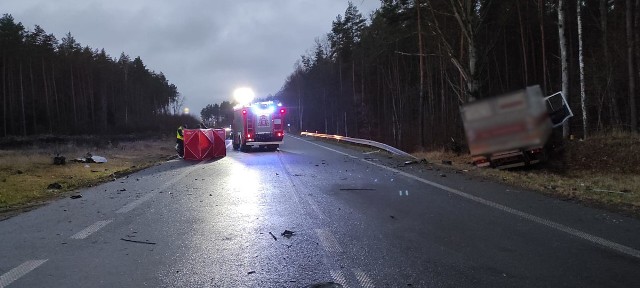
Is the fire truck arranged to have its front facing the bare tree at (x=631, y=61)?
no

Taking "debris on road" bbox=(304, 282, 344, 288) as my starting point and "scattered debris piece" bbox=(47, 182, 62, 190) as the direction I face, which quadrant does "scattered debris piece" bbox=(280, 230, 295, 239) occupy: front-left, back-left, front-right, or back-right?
front-right

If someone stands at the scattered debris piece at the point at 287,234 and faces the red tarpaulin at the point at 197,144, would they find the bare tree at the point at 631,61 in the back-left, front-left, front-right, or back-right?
front-right

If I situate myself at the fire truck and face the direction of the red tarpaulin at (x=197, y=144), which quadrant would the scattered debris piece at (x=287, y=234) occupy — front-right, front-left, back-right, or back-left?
front-left

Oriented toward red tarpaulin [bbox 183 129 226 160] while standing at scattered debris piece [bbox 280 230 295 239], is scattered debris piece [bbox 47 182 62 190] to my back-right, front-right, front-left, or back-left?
front-left

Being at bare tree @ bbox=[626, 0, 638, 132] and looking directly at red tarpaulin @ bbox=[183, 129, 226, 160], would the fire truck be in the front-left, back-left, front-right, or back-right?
front-right
